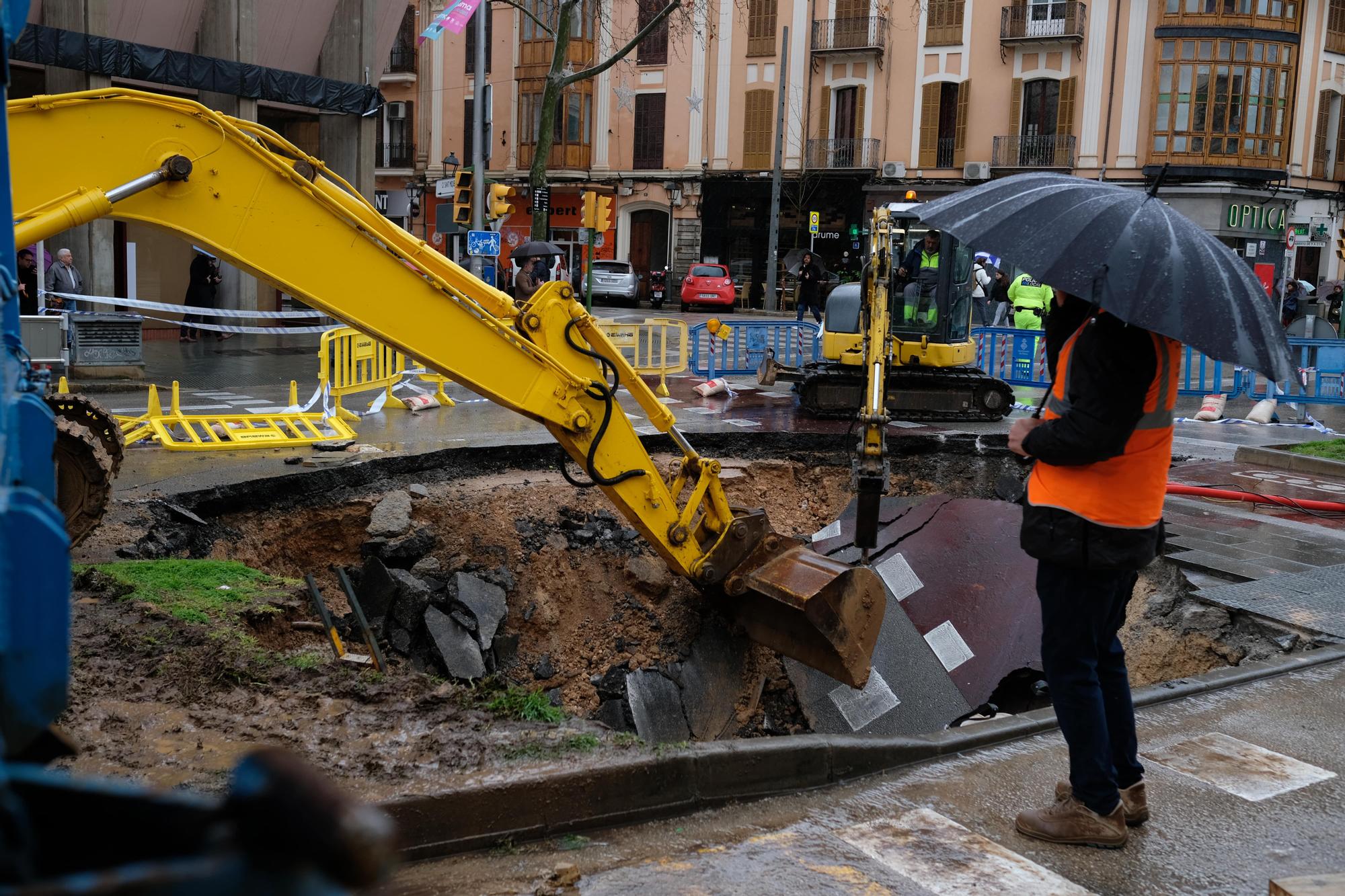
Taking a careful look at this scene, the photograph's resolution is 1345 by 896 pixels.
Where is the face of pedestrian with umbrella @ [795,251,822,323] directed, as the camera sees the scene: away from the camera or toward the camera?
toward the camera

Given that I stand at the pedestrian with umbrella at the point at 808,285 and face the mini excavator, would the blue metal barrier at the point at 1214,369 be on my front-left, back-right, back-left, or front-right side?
front-left

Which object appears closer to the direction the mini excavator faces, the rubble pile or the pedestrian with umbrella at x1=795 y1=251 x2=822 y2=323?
the rubble pile

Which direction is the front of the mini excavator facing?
toward the camera

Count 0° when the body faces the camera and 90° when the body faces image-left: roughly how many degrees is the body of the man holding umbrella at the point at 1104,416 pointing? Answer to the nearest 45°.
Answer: approximately 90°

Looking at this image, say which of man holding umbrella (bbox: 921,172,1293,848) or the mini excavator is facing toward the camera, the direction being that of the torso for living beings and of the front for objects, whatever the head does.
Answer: the mini excavator

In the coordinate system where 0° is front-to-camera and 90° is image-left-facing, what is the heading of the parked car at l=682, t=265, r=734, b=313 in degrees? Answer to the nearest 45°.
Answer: approximately 180°

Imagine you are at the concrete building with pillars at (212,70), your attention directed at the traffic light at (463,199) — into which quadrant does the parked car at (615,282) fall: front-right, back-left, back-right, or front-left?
front-left
